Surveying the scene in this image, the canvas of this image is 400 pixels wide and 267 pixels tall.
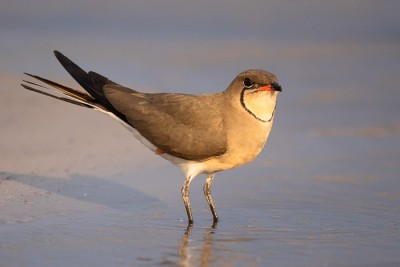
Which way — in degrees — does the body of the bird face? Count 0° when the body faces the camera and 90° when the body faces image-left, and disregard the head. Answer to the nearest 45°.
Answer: approximately 270°
